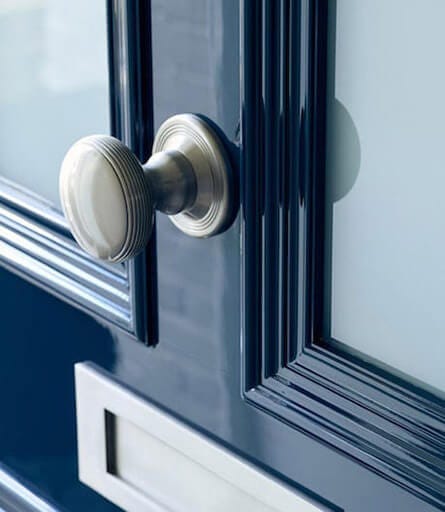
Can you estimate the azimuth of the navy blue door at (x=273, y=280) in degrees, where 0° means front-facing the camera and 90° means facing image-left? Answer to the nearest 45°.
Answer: approximately 45°
